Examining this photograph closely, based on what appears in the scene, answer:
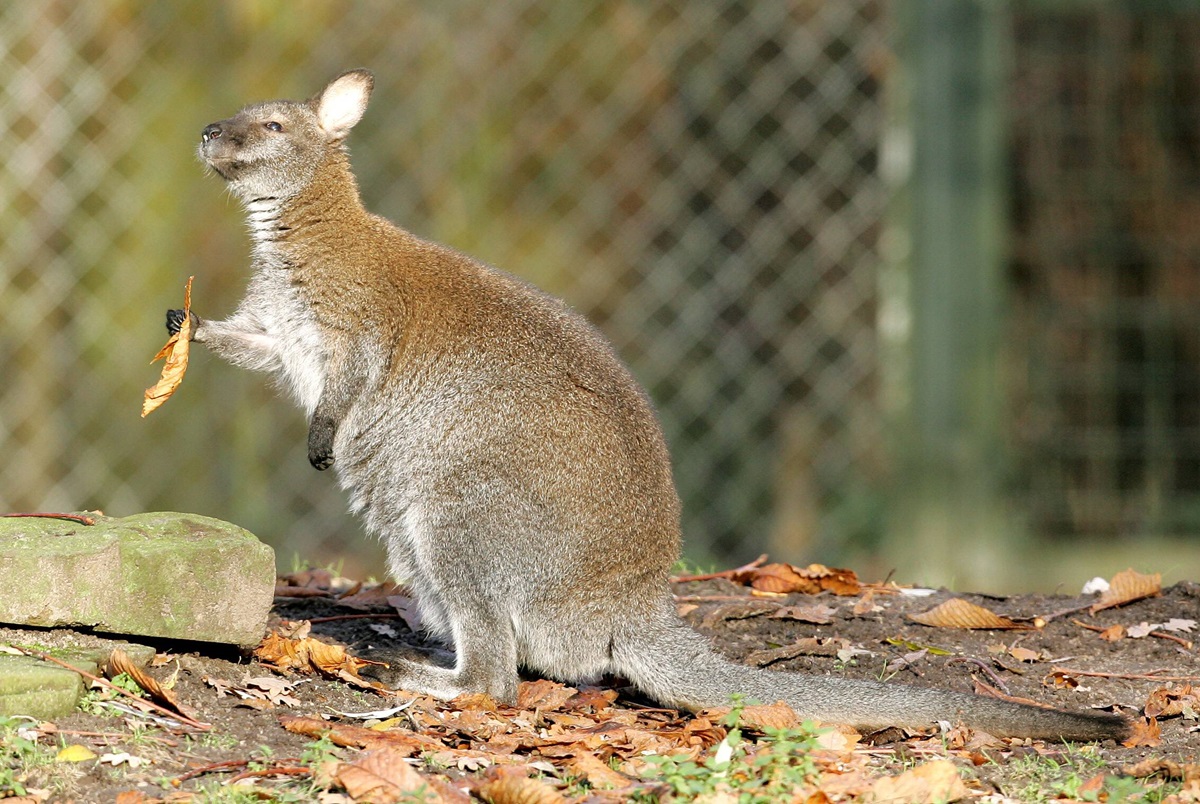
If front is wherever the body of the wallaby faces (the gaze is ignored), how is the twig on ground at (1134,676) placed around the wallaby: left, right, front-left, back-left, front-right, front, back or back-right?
back

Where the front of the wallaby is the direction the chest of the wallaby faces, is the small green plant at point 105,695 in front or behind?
in front

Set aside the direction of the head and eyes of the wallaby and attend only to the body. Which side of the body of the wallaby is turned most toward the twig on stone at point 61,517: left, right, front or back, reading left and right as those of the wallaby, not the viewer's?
front

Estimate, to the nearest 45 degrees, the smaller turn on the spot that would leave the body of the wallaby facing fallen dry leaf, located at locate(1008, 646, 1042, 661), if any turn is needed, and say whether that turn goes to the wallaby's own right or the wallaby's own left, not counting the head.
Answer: approximately 180°

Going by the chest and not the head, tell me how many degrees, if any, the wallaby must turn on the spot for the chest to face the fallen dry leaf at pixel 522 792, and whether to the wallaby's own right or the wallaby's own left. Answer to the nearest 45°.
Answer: approximately 90° to the wallaby's own left

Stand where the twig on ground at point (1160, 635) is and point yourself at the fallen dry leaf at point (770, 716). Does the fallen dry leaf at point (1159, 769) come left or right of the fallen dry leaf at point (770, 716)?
left

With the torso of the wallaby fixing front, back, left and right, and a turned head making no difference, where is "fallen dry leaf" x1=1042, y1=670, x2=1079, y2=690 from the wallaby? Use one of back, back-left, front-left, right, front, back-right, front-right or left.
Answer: back

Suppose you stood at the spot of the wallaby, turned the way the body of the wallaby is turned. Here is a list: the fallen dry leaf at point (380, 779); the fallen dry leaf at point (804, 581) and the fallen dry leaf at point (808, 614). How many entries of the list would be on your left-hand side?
1

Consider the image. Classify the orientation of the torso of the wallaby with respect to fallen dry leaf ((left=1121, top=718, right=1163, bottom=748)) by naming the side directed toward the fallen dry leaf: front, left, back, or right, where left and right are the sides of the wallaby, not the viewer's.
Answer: back

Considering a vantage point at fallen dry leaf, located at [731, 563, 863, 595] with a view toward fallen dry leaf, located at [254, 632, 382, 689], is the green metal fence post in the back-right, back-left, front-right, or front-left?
back-right

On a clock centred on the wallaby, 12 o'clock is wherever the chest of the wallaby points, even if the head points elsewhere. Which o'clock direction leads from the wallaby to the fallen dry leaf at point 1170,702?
The fallen dry leaf is roughly at 6 o'clock from the wallaby.

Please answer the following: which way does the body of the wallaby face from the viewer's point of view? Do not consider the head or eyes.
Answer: to the viewer's left

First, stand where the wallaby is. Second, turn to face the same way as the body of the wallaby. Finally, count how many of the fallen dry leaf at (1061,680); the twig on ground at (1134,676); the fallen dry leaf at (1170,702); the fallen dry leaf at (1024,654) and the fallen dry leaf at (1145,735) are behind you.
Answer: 5

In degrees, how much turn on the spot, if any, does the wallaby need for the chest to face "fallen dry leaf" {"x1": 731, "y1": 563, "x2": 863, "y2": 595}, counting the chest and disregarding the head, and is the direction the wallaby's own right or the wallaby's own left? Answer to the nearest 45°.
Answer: approximately 135° to the wallaby's own right

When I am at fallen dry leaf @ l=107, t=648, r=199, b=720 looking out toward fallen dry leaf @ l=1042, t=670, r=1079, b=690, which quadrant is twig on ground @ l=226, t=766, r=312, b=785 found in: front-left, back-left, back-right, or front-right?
front-right

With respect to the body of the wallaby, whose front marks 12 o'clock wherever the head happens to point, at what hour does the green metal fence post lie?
The green metal fence post is roughly at 4 o'clock from the wallaby.

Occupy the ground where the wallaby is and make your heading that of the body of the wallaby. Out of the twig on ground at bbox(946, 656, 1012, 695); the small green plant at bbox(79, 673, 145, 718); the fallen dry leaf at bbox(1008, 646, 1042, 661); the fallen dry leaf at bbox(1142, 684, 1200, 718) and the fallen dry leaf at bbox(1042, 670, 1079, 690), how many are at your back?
4

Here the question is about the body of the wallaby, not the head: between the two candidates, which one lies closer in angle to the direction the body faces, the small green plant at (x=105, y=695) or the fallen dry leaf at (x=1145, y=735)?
the small green plant
